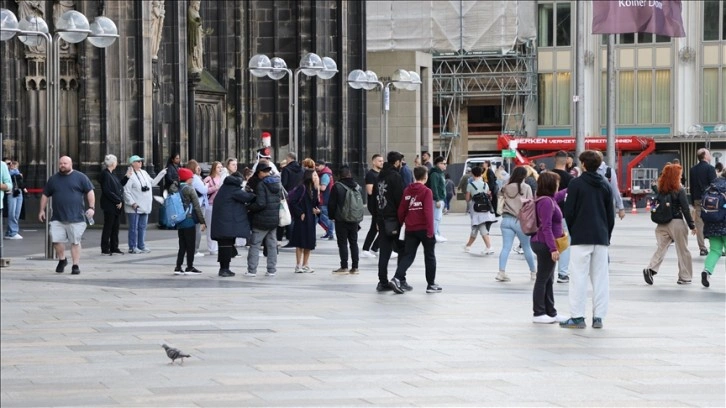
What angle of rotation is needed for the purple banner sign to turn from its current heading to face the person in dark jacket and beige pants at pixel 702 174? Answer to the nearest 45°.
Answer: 0° — it already faces them

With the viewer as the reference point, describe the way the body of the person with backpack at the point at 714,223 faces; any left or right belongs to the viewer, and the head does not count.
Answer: facing away from the viewer and to the right of the viewer

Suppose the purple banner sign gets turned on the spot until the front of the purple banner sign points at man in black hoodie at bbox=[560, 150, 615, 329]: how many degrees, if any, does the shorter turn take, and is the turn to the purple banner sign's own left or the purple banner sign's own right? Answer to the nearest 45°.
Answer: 0° — it already faces them

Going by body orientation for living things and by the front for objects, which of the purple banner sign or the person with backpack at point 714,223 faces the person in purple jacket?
the purple banner sign

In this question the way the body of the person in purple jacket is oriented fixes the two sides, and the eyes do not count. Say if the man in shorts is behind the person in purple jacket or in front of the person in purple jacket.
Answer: behind

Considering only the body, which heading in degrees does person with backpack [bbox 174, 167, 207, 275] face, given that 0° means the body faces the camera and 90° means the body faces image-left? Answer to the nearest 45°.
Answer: approximately 270°

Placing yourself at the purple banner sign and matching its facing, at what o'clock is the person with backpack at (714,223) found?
The person with backpack is roughly at 12 o'clock from the purple banner sign.
